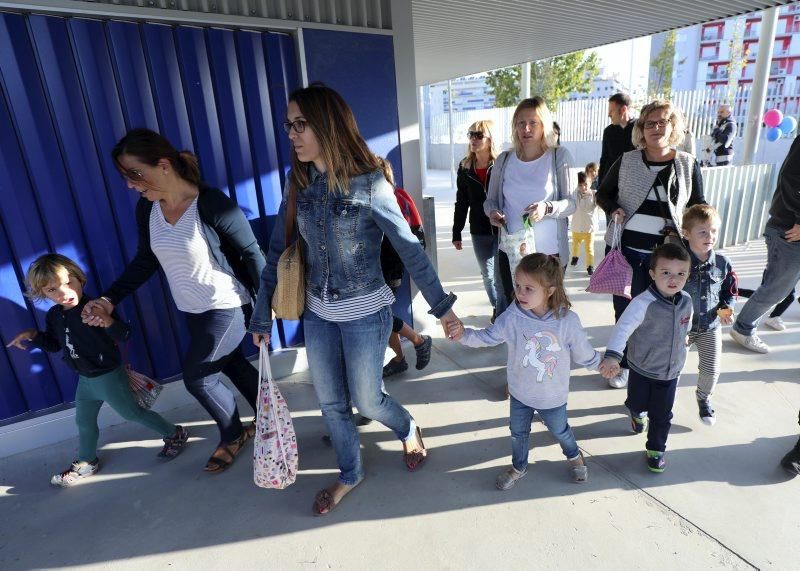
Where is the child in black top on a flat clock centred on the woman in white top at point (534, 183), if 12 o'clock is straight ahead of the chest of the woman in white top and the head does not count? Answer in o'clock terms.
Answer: The child in black top is roughly at 2 o'clock from the woman in white top.

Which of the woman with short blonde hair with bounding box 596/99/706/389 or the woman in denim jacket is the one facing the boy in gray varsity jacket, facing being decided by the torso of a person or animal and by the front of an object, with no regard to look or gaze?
the woman with short blonde hair

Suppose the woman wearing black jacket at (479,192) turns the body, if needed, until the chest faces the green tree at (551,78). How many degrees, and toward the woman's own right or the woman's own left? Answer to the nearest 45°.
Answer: approximately 180°

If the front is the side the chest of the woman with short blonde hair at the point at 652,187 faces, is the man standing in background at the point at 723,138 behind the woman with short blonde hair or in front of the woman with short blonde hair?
behind

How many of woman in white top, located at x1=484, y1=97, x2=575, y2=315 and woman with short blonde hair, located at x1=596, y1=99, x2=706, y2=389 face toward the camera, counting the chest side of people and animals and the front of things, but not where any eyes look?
2

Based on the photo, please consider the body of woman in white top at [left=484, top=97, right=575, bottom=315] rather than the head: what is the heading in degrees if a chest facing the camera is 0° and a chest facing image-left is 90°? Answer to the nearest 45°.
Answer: approximately 0°

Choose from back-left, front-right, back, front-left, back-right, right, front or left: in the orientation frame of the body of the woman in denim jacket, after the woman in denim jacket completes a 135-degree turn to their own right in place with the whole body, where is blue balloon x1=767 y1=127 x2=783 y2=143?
front-right

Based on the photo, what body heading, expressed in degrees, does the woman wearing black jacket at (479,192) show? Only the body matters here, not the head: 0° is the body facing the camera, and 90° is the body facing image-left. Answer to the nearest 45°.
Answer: approximately 0°

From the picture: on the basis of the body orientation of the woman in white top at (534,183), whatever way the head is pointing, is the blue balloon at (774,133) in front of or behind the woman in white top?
behind

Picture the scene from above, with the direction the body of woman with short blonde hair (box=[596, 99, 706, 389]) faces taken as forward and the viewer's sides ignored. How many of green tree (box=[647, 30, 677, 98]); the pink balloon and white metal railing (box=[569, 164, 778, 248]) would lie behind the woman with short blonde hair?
3

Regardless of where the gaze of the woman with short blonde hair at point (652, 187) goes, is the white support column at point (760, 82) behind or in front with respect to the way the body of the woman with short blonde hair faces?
behind
